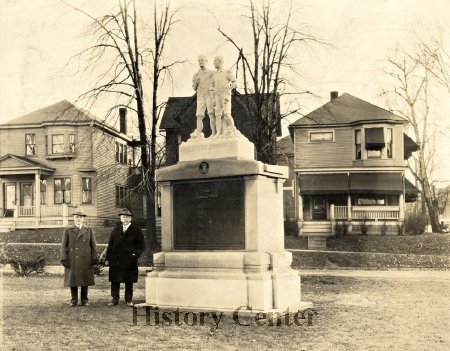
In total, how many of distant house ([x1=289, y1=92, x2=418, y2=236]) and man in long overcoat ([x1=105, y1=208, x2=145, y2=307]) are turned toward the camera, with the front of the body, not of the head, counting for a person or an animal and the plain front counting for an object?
2

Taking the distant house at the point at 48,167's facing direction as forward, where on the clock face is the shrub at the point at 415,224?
The shrub is roughly at 10 o'clock from the distant house.

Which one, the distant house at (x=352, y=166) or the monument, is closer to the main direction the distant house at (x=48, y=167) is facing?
the monument

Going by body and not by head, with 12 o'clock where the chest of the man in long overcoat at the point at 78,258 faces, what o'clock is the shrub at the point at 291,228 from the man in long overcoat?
The shrub is roughly at 7 o'clock from the man in long overcoat.

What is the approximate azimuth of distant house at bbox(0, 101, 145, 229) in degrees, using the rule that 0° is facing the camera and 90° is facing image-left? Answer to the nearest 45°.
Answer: approximately 0°

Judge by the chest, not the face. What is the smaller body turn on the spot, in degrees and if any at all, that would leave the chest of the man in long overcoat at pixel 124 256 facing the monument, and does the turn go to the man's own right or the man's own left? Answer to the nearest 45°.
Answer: approximately 45° to the man's own left
